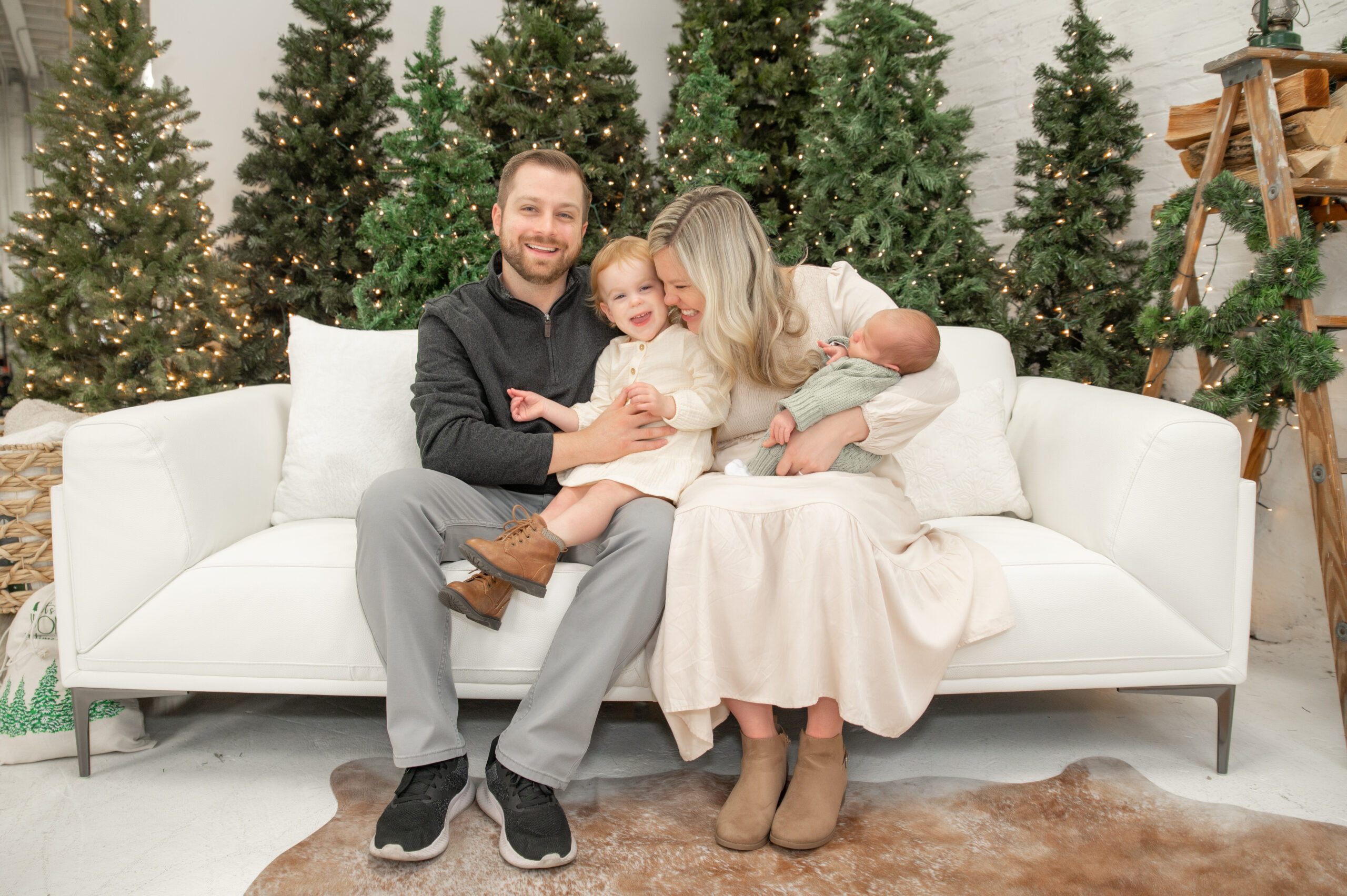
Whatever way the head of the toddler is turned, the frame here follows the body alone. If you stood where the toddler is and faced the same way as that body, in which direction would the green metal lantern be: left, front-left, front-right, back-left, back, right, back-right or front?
back-left

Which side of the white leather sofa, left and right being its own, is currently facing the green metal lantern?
left

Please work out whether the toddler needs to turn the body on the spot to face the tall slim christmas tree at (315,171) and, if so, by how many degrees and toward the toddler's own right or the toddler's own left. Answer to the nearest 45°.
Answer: approximately 90° to the toddler's own right

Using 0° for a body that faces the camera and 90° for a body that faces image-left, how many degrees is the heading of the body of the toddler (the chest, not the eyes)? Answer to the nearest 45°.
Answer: approximately 45°

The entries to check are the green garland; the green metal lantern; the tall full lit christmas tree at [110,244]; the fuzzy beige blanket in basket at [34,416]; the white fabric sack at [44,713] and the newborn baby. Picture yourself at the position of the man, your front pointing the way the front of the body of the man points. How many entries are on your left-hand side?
3

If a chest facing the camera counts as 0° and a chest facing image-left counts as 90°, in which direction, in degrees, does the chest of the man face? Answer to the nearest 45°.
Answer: approximately 0°

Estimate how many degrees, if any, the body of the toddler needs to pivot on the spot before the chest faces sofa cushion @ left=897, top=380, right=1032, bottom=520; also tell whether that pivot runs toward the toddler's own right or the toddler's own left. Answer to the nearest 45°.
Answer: approximately 135° to the toddler's own left

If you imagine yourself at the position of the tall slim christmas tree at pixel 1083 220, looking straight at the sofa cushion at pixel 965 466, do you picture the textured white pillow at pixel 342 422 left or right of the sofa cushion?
right

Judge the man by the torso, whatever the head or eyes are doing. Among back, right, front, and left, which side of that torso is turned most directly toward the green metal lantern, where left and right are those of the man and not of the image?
left

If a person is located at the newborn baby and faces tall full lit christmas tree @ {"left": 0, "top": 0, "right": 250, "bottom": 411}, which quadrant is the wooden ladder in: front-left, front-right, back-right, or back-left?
back-right

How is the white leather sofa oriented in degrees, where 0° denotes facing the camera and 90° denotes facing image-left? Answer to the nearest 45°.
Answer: approximately 0°
